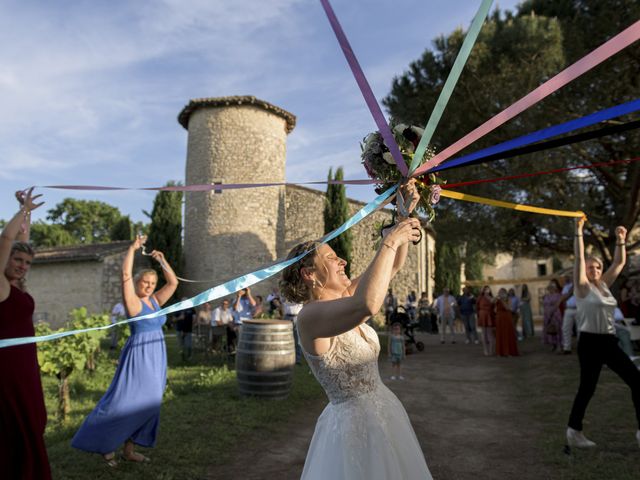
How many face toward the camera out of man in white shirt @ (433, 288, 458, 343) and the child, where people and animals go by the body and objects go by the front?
2

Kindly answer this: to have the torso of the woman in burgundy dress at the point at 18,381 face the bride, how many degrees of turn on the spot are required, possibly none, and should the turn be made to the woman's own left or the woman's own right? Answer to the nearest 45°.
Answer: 0° — they already face them

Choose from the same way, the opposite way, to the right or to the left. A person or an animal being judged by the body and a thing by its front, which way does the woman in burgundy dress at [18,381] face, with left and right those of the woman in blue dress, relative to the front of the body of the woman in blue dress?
the same way

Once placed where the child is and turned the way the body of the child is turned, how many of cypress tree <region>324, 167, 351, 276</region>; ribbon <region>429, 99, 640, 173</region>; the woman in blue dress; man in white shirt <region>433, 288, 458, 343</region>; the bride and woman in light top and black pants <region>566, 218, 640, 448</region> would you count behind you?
2

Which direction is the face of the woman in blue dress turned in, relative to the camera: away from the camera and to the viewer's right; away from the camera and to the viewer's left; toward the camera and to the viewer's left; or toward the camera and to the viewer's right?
toward the camera and to the viewer's right

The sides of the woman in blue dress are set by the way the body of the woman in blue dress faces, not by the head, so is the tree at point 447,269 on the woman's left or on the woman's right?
on the woman's left

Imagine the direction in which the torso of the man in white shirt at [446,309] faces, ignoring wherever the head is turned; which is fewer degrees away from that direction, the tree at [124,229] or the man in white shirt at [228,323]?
the man in white shirt

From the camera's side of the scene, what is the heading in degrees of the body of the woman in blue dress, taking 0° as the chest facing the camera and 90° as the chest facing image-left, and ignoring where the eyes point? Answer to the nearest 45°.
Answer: approximately 315°

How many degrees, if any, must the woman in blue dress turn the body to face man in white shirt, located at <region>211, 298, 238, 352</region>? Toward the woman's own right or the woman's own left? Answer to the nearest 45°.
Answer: approximately 135° to the woman's own left

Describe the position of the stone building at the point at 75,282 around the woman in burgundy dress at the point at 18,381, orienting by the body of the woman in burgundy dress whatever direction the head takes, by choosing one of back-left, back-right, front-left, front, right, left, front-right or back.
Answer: back-left

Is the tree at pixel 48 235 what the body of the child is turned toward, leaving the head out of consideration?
no

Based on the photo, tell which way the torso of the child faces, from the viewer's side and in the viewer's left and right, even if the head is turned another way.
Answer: facing the viewer

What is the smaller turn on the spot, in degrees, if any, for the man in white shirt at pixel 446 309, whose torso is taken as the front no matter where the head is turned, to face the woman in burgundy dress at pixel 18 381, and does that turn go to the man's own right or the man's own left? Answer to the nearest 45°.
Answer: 0° — they already face them

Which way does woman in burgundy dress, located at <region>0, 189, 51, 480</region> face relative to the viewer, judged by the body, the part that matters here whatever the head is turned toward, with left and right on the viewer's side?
facing the viewer and to the right of the viewer

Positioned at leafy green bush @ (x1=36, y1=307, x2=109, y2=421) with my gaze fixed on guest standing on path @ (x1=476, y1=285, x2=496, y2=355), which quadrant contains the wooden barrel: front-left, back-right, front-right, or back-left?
front-right

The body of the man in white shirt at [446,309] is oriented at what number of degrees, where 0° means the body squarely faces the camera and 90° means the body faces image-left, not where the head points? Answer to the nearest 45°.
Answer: approximately 0°
